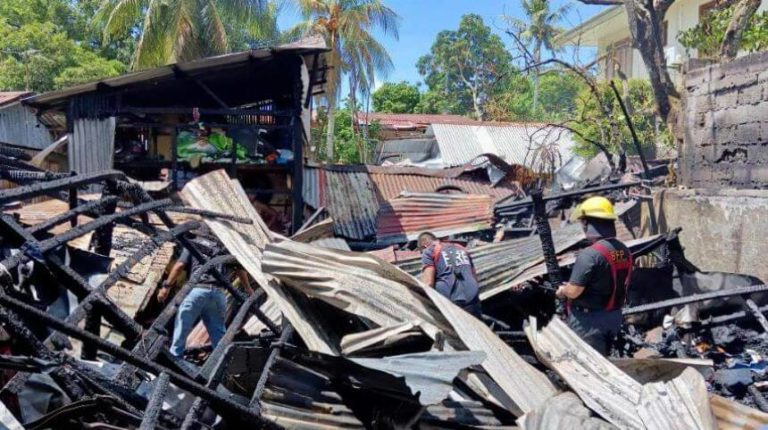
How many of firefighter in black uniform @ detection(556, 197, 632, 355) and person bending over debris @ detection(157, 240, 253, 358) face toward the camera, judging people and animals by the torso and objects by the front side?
0

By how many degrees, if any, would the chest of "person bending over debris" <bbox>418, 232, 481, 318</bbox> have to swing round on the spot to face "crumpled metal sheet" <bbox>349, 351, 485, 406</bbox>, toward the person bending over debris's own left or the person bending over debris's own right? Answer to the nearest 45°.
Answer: approximately 135° to the person bending over debris's own left

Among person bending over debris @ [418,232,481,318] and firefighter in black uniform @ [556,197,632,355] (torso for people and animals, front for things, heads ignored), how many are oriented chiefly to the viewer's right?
0

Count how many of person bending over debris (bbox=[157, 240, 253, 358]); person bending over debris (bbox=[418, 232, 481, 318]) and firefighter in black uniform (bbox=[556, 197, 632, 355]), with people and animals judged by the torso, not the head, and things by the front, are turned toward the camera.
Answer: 0

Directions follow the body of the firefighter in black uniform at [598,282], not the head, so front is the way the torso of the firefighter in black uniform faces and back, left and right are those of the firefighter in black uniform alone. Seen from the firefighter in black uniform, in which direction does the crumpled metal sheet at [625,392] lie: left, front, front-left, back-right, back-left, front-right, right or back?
back-left

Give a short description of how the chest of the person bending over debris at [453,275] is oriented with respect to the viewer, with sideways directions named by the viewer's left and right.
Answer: facing away from the viewer and to the left of the viewer

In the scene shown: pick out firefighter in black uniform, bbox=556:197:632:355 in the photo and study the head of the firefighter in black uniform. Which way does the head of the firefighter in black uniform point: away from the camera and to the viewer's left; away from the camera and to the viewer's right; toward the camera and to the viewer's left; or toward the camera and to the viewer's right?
away from the camera and to the viewer's left

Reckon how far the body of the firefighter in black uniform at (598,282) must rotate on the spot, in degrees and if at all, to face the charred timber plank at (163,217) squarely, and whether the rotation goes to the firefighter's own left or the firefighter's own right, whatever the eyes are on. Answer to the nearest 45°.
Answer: approximately 45° to the firefighter's own left

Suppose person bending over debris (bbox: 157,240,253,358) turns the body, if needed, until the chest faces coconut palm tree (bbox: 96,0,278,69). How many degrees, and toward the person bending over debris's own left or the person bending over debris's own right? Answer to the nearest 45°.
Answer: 0° — they already face it

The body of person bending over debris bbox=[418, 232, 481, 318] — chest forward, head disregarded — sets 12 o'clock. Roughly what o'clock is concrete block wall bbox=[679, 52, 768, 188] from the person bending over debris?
The concrete block wall is roughly at 3 o'clock from the person bending over debris.

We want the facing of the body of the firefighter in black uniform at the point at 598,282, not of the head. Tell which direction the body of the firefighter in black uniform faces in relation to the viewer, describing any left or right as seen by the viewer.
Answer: facing away from the viewer and to the left of the viewer

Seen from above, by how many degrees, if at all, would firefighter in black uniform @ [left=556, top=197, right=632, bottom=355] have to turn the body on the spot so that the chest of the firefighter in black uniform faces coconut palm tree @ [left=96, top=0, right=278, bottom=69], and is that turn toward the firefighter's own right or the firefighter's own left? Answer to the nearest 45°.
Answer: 0° — they already face it

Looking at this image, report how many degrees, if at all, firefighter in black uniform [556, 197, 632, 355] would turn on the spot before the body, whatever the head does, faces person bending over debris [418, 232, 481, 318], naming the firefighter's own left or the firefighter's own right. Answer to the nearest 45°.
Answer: approximately 45° to the firefighter's own left

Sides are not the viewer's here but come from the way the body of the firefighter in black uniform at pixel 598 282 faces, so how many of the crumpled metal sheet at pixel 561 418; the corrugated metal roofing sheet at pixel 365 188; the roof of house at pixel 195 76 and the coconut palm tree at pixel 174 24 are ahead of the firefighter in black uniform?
3

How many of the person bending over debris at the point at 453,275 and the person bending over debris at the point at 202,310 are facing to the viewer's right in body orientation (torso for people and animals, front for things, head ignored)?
0
